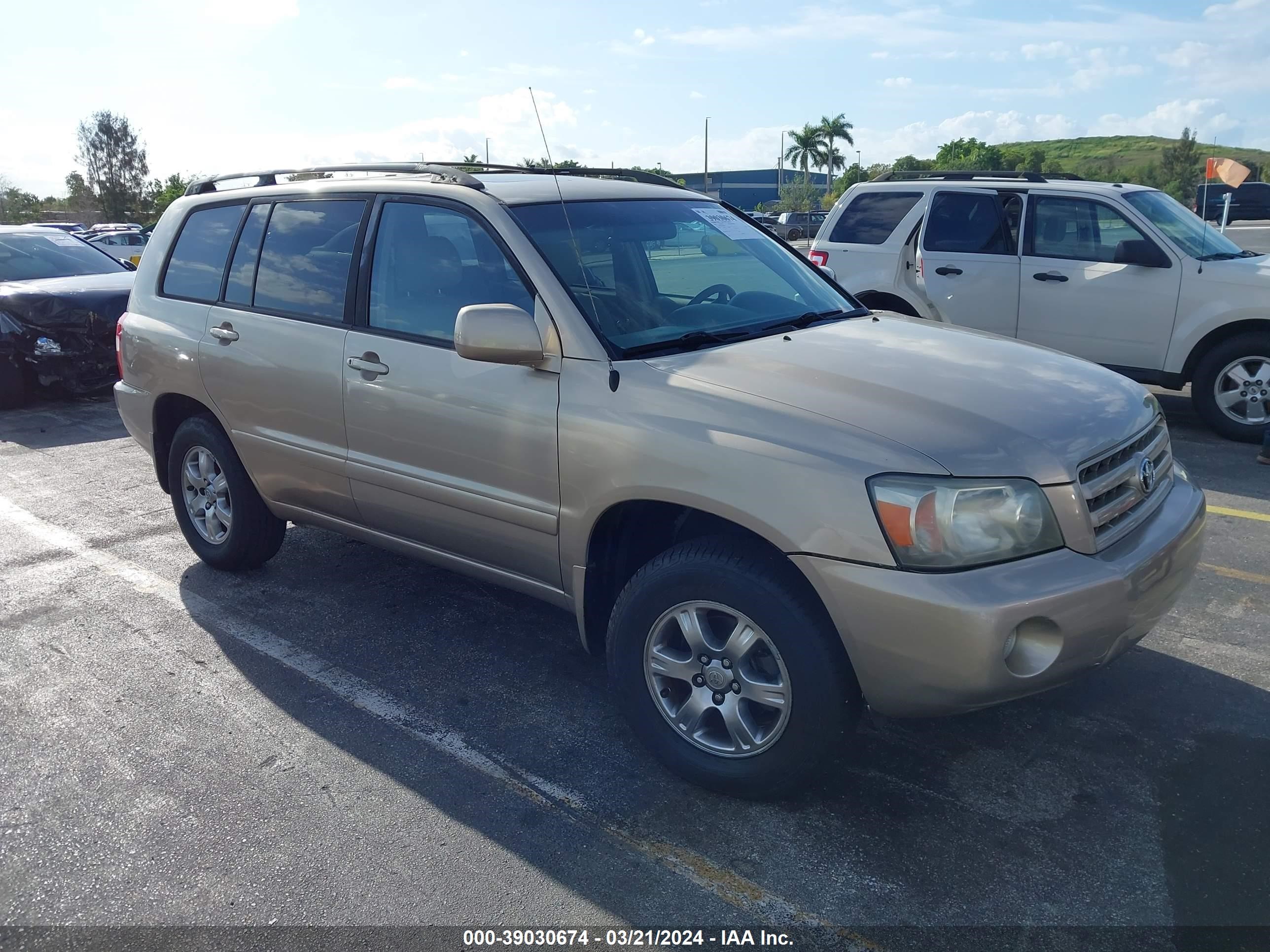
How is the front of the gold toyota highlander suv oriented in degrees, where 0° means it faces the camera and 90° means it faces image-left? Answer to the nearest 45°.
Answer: approximately 315°

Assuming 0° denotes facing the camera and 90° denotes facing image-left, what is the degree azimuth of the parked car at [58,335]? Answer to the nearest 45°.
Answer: approximately 315°

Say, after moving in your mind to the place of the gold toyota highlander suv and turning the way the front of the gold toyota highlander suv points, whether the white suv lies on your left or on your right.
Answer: on your left

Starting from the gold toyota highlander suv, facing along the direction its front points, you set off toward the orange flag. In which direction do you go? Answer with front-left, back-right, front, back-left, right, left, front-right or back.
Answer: left
